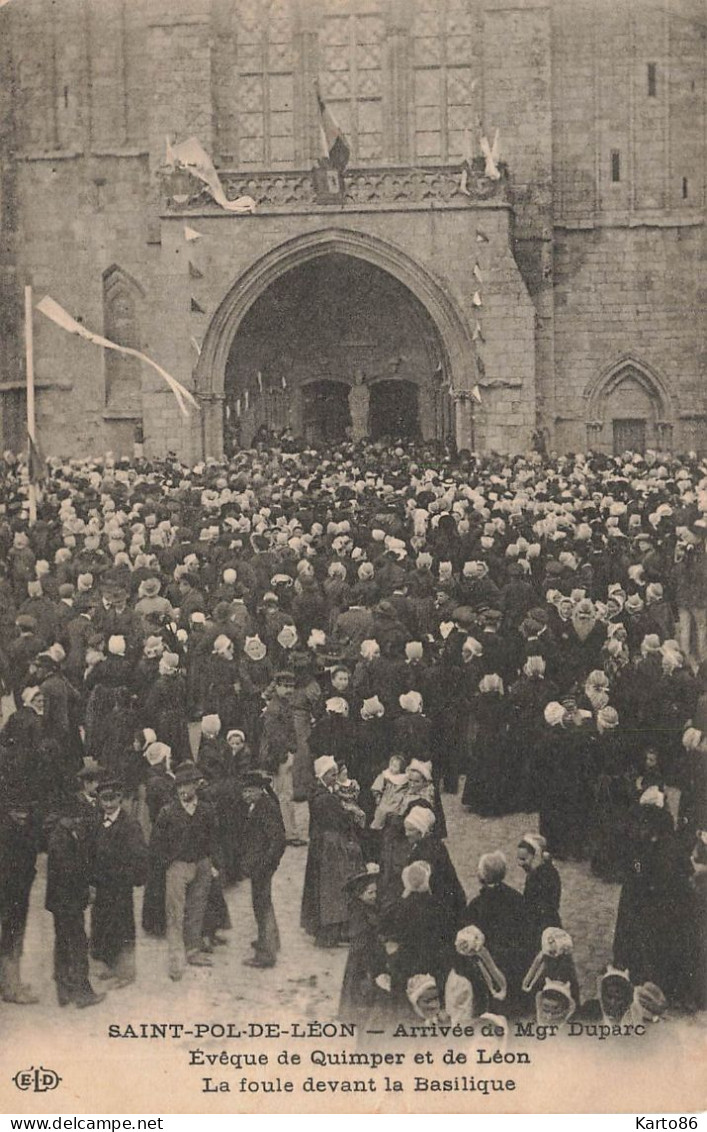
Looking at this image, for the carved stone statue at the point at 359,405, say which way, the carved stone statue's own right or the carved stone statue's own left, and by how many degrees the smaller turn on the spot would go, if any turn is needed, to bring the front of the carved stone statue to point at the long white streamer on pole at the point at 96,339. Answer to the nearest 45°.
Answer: approximately 45° to the carved stone statue's own right

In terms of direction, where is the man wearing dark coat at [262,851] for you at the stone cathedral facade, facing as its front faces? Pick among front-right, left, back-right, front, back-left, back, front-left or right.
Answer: front

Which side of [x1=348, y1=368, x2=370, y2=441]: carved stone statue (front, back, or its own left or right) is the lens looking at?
front

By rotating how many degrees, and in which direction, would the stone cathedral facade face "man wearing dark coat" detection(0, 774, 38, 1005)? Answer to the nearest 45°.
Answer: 0° — it already faces them

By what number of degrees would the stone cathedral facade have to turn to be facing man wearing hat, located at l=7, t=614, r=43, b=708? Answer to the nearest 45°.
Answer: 0° — it already faces them

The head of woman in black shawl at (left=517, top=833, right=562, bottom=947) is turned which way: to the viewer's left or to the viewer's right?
to the viewer's left

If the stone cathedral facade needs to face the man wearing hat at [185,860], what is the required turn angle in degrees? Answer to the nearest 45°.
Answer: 0° — it already faces them

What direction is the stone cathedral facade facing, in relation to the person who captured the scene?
facing the viewer

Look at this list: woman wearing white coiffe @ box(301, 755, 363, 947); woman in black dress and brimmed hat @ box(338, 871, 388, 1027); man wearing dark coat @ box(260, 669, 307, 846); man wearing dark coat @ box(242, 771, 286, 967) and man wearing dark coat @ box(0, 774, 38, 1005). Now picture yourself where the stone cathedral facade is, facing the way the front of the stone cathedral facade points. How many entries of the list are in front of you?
5

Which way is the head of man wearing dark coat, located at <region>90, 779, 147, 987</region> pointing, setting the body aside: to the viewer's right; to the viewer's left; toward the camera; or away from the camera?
toward the camera

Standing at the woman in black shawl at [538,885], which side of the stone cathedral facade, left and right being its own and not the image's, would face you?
front

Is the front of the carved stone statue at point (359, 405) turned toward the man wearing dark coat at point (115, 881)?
yes

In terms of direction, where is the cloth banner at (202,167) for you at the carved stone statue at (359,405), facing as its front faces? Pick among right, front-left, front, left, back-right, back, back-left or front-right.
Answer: front-right

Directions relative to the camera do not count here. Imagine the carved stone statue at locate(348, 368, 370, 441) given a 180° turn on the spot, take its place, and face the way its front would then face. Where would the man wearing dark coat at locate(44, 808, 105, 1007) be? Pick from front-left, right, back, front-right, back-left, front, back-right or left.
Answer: back
